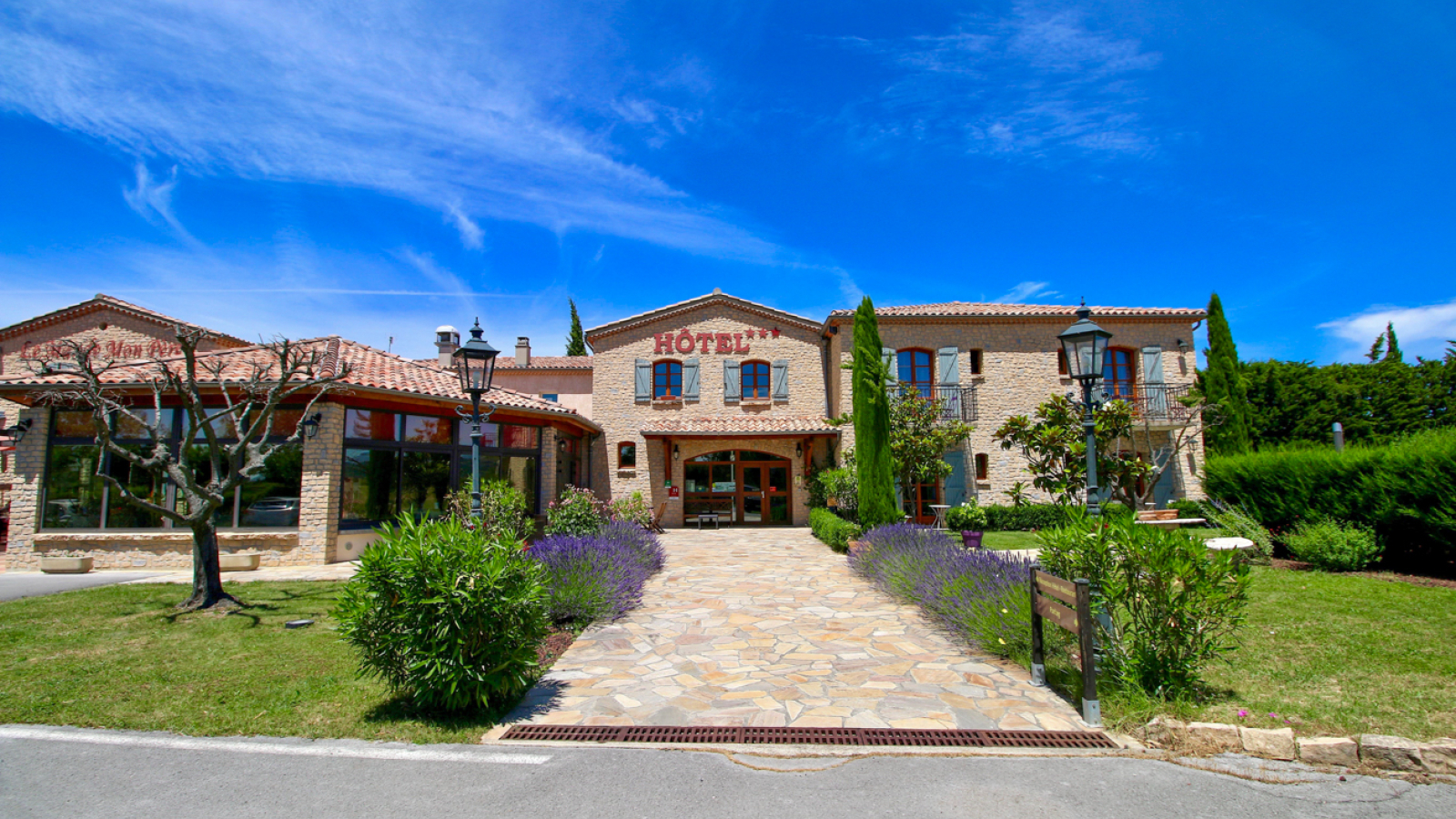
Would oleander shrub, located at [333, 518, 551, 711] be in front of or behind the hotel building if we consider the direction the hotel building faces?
in front

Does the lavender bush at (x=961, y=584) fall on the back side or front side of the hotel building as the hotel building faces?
on the front side

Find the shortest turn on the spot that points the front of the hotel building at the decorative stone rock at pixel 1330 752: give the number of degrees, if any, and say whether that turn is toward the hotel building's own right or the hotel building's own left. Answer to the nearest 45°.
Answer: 0° — it already faces it

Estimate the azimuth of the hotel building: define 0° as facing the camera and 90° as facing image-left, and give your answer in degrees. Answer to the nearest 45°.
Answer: approximately 0°

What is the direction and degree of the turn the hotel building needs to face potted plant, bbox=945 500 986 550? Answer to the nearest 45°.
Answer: approximately 45° to its left
